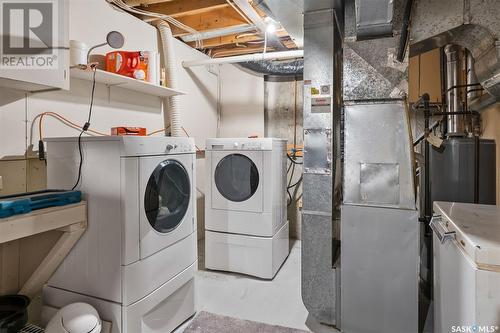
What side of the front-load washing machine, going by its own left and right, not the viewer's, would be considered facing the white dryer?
left

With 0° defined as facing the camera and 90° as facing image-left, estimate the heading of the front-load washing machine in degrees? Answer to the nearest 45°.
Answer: approximately 315°

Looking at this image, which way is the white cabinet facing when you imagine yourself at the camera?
facing the viewer and to the right of the viewer

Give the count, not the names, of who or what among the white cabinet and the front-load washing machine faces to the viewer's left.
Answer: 0

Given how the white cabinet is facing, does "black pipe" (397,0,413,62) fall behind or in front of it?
in front

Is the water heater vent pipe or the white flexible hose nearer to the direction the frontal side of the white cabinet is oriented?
the water heater vent pipe

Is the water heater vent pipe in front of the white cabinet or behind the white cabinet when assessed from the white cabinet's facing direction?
in front

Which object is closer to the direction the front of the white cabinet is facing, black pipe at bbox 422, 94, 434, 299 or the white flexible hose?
the black pipe

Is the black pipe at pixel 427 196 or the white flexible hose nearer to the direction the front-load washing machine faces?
the black pipe

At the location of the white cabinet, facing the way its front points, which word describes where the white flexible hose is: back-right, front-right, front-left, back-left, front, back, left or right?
left

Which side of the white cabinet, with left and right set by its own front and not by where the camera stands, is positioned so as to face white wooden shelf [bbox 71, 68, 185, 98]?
left

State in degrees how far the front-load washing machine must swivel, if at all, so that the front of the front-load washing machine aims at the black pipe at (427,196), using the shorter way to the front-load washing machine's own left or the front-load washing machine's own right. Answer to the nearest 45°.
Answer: approximately 45° to the front-load washing machine's own left
